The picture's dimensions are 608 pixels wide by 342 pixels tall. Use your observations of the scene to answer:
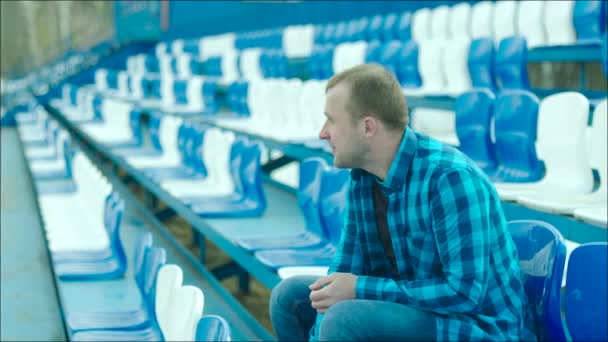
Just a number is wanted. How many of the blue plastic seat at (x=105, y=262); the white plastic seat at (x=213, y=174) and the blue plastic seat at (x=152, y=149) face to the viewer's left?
3

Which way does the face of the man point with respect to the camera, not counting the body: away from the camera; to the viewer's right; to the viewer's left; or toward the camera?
to the viewer's left

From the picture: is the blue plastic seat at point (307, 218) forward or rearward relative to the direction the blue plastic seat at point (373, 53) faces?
forward

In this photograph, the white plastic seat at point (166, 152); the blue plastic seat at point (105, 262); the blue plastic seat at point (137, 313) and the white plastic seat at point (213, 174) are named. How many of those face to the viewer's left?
4

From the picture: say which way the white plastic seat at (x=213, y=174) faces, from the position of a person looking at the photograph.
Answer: facing to the left of the viewer

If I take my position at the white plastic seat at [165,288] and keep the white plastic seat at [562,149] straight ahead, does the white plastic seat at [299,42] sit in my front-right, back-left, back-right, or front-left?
front-left

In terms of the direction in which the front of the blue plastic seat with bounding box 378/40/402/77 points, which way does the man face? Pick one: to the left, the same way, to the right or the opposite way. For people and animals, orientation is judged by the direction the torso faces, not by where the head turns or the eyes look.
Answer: the same way

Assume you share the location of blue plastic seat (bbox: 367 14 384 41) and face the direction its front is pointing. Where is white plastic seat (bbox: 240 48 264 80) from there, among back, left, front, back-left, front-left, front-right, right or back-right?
front-right

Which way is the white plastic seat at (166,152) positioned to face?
to the viewer's left

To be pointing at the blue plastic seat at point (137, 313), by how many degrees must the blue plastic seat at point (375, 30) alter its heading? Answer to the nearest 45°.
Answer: approximately 45° to its left

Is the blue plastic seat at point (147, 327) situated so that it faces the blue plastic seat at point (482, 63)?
no

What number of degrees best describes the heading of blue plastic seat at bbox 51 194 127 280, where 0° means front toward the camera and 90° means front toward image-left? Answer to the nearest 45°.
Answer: approximately 90°

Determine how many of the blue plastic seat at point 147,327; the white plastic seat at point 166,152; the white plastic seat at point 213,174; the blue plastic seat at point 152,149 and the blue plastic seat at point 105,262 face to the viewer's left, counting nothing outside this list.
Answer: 5

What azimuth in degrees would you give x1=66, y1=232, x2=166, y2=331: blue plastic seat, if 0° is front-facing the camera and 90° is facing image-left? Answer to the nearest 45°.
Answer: approximately 90°

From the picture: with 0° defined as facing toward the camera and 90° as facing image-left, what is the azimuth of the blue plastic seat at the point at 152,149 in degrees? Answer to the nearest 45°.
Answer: approximately 90°

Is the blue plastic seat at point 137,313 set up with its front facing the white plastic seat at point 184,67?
no
